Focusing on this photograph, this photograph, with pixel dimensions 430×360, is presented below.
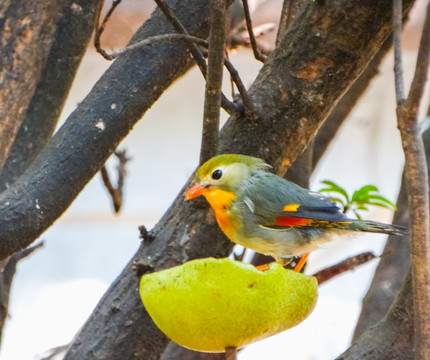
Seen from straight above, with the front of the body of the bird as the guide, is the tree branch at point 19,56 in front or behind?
in front

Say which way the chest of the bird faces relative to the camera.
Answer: to the viewer's left
